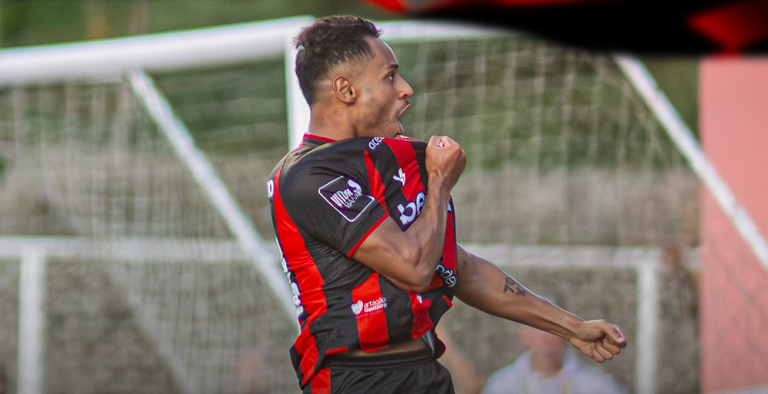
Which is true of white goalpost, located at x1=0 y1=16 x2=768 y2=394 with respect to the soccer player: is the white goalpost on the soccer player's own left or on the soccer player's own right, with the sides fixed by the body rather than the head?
on the soccer player's own left

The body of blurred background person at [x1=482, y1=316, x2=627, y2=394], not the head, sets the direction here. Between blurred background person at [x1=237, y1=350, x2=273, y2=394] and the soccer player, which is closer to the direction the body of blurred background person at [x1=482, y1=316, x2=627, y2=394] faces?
the soccer player

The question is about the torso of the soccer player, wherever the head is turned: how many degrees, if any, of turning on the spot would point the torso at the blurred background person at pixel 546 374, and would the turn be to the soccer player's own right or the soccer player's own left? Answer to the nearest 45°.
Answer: approximately 90° to the soccer player's own left

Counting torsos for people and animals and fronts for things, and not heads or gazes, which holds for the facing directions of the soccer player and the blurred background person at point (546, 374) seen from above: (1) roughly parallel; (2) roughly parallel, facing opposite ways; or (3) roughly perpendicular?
roughly perpendicular

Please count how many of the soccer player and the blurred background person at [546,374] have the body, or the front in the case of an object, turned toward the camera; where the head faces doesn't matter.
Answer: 1

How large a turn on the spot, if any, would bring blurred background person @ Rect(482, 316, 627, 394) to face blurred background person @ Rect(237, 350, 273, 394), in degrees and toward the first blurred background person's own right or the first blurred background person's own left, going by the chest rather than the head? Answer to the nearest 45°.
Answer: approximately 135° to the first blurred background person's own right

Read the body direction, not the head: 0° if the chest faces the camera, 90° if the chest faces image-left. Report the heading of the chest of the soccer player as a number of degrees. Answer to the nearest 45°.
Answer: approximately 270°

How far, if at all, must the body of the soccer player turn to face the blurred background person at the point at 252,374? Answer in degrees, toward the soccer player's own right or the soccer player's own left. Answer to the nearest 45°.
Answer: approximately 90° to the soccer player's own left

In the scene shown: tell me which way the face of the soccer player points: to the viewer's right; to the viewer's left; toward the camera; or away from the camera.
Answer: to the viewer's right

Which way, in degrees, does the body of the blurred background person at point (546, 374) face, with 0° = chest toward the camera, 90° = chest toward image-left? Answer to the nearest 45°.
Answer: approximately 0°
